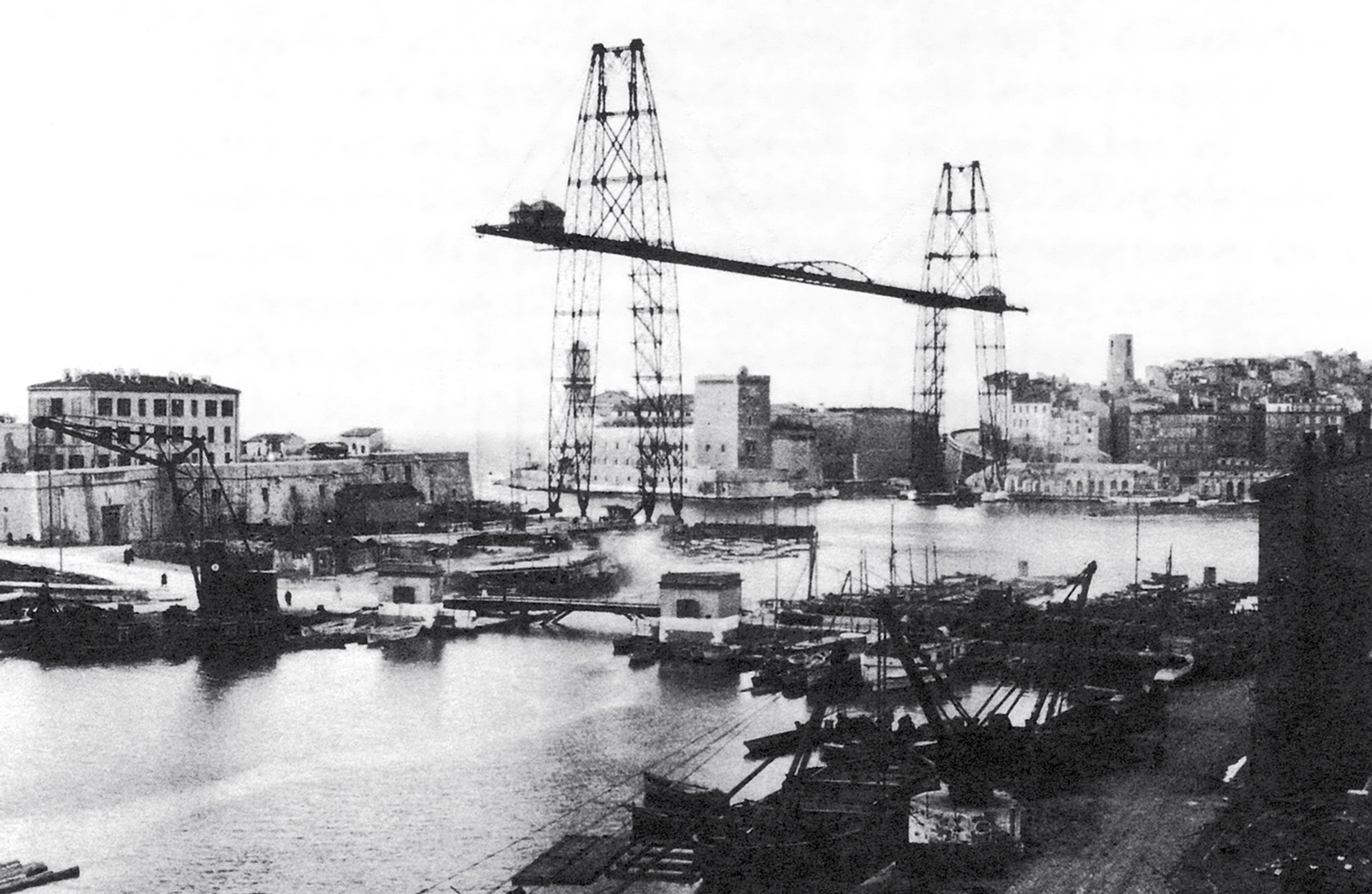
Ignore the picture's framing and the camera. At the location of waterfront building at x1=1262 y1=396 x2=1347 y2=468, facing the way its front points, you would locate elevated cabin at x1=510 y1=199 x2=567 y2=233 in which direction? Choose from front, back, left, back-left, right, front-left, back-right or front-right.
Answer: front-right

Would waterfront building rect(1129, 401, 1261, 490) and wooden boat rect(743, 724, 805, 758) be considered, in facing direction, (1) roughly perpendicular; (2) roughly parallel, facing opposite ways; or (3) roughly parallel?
roughly perpendicular

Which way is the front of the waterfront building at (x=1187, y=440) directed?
toward the camera

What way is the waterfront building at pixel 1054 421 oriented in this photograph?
toward the camera

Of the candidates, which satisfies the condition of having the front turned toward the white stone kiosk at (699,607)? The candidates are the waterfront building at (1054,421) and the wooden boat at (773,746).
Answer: the waterfront building

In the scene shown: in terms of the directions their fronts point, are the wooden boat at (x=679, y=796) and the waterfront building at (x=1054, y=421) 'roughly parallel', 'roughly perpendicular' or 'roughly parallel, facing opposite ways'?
roughly perpendicular

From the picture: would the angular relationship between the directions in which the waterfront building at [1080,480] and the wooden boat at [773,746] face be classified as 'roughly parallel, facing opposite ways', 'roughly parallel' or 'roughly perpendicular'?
roughly perpendicular
